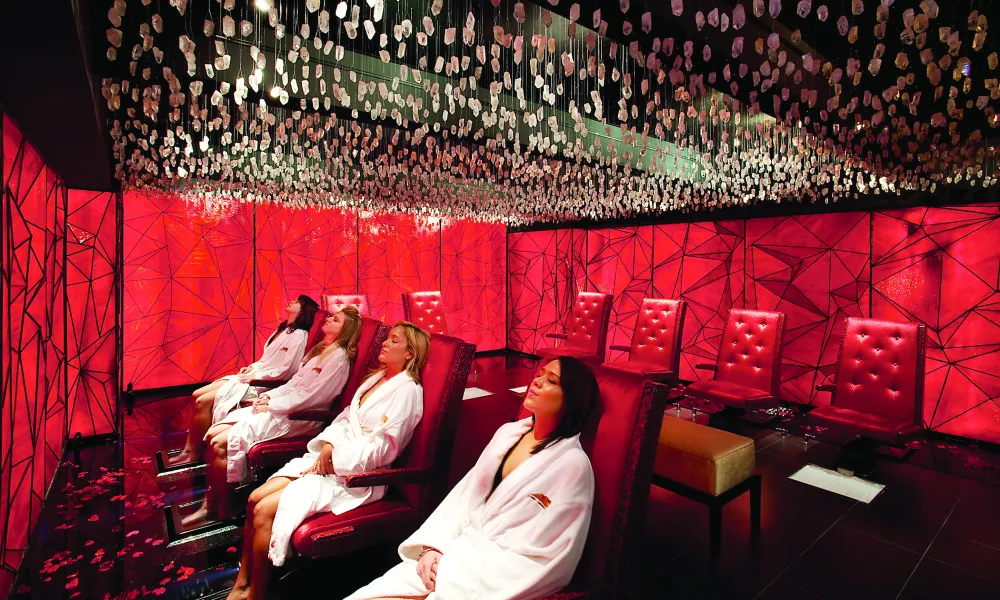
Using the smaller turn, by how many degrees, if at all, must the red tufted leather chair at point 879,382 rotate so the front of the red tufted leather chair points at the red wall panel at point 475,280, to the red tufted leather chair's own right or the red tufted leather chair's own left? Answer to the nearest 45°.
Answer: approximately 90° to the red tufted leather chair's own right

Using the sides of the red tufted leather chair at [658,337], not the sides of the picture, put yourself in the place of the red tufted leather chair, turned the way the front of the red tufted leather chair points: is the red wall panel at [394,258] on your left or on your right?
on your right

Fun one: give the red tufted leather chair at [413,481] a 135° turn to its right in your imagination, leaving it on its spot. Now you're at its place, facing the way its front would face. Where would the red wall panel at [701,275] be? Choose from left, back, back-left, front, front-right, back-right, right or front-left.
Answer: front-right

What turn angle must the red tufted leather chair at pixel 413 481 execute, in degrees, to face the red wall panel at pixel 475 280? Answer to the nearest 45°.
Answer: approximately 135° to its right

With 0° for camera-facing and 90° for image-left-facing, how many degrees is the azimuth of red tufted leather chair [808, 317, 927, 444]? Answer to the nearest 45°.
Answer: approximately 45°

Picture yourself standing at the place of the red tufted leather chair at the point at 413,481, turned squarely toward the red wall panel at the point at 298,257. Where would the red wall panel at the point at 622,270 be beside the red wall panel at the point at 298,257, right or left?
right

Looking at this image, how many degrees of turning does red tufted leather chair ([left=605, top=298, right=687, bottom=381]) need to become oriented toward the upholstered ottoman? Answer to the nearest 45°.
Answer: approximately 45° to its left

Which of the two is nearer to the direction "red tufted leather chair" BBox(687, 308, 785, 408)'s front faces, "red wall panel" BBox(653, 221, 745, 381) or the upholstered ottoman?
the upholstered ottoman

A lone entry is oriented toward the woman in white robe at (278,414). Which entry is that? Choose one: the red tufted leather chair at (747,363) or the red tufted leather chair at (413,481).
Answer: the red tufted leather chair at (747,363)

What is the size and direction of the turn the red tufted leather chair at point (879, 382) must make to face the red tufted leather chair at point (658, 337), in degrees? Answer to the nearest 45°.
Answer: approximately 45° to its right
